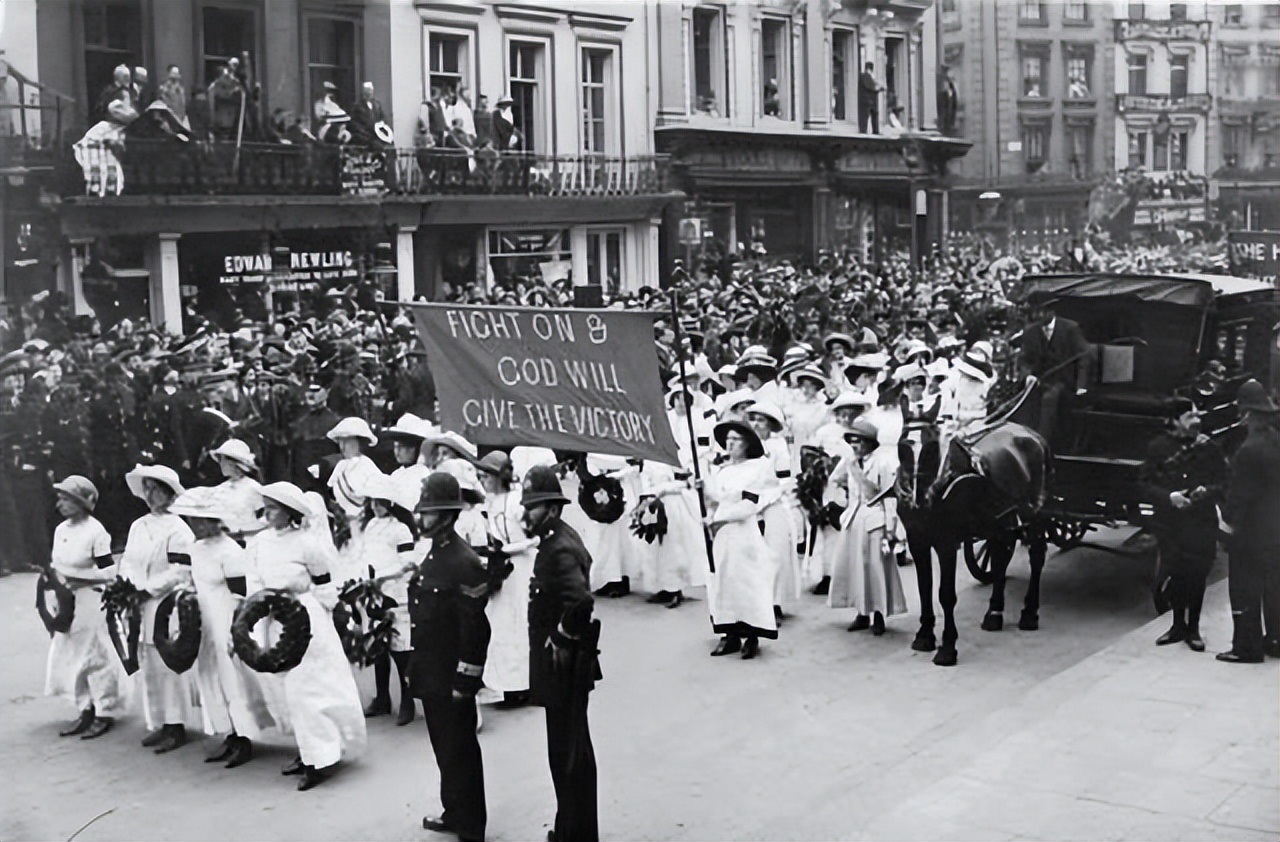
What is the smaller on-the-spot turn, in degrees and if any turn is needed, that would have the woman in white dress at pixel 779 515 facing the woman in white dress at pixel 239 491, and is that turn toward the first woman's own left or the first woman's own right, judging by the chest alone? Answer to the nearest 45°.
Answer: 0° — they already face them

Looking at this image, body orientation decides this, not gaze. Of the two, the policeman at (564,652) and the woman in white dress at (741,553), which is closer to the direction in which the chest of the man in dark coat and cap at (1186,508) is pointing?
the policeman

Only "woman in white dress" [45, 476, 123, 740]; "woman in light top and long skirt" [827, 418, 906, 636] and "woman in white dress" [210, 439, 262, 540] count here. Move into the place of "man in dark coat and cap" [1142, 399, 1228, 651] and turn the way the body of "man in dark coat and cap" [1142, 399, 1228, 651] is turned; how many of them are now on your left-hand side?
0

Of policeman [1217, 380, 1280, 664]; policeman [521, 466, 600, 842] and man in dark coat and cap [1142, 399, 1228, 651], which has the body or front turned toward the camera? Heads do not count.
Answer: man in dark coat and cap [1142, 399, 1228, 651]

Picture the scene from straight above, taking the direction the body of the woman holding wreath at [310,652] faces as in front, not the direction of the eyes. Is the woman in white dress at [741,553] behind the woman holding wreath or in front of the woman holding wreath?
behind

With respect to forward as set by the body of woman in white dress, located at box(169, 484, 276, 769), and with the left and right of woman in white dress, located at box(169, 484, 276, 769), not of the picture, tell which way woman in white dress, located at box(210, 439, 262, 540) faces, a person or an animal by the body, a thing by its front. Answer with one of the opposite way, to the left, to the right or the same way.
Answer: the same way

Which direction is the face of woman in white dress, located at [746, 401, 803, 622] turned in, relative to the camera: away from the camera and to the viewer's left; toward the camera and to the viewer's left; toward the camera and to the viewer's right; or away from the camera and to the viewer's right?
toward the camera and to the viewer's left

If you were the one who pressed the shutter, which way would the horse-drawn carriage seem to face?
facing the viewer and to the left of the viewer

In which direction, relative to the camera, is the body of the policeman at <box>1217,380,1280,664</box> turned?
to the viewer's left

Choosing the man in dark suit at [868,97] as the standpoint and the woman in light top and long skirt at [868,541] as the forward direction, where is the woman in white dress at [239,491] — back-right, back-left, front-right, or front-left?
front-right

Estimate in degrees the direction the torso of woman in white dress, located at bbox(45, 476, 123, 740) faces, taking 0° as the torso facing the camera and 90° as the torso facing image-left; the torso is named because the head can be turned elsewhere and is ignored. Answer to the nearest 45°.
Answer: approximately 45°

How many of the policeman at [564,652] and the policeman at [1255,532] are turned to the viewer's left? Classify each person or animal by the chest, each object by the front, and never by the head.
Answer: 2

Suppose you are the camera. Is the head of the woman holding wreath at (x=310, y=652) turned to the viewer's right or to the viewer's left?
to the viewer's left

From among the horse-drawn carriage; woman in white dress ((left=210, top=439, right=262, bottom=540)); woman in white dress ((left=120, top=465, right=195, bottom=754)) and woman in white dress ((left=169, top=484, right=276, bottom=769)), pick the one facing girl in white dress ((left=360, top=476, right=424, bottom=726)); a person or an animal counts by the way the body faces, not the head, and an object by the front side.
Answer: the horse-drawn carriage

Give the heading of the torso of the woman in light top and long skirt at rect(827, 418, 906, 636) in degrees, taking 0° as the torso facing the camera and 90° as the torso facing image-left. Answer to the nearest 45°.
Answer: approximately 45°

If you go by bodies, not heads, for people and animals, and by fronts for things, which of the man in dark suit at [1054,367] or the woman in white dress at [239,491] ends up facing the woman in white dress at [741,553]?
the man in dark suit

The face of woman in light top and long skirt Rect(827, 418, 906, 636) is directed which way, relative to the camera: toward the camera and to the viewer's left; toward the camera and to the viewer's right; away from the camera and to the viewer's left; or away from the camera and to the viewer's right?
toward the camera and to the viewer's left

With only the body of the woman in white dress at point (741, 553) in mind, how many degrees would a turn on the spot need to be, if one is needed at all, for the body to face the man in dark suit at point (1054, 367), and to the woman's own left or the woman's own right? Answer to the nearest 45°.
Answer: approximately 180°
